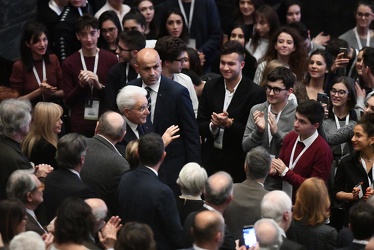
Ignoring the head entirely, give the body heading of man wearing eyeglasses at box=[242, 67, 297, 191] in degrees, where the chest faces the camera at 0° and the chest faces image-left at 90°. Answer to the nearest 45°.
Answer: approximately 45°

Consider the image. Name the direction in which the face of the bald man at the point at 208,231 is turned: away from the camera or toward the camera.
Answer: away from the camera

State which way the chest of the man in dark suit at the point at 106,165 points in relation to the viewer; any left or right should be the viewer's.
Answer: facing away from the viewer and to the right of the viewer

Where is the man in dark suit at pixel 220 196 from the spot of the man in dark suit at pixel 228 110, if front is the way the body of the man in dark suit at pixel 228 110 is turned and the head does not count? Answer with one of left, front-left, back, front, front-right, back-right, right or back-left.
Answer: front-left

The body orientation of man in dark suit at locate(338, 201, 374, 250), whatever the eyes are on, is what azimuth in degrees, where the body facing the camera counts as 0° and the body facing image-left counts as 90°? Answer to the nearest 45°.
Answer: approximately 180°

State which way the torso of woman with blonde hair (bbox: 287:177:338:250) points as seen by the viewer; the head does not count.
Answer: away from the camera

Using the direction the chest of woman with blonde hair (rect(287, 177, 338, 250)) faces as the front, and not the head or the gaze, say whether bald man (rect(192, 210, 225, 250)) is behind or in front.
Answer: behind

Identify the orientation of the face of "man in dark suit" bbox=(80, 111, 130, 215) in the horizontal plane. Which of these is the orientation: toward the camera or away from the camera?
away from the camera

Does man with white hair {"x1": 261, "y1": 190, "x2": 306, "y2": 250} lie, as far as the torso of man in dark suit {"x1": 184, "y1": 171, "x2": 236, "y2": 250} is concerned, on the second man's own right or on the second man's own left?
on the second man's own right

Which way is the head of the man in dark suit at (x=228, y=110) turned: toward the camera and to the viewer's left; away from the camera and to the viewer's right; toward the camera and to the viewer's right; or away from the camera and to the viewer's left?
toward the camera and to the viewer's left

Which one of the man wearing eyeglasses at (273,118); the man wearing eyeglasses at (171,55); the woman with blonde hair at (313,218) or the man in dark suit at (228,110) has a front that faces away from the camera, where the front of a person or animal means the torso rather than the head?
the woman with blonde hair

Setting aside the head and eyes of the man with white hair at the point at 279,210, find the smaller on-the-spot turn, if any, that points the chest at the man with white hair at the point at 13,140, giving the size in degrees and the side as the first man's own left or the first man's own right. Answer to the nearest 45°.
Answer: approximately 135° to the first man's own left

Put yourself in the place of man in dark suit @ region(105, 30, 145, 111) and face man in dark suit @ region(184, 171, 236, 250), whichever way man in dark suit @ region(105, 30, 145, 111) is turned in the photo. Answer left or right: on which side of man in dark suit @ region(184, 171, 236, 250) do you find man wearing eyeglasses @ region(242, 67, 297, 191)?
left

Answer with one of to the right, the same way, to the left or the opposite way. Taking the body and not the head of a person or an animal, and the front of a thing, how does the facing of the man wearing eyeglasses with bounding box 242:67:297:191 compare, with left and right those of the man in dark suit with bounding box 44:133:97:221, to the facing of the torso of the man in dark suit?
the opposite way
